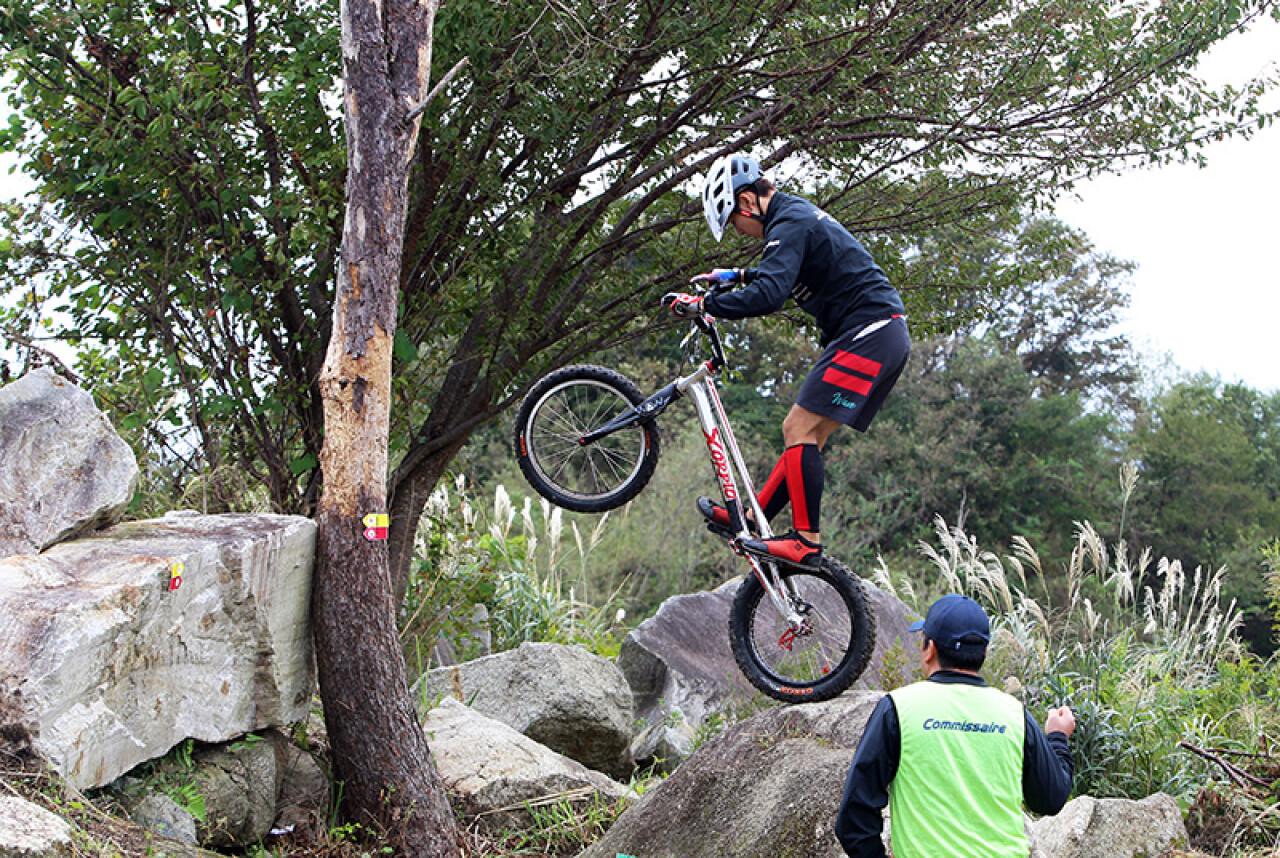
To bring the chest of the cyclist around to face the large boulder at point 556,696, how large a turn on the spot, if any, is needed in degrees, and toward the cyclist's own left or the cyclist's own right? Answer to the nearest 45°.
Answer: approximately 45° to the cyclist's own right

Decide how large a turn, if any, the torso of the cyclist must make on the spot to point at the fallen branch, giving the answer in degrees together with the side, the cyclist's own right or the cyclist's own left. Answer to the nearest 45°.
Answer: approximately 135° to the cyclist's own right

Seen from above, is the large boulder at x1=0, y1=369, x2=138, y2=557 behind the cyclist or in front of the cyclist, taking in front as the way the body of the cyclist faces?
in front

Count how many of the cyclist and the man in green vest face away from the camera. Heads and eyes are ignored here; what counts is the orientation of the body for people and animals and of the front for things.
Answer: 1

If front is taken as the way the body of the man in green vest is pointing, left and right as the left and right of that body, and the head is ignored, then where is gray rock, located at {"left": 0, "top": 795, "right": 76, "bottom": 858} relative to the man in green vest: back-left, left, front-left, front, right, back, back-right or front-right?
left

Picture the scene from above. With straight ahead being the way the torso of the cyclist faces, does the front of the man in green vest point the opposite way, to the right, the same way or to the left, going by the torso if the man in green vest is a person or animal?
to the right

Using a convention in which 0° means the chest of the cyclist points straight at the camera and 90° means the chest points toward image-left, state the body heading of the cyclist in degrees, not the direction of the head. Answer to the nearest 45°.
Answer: approximately 90°

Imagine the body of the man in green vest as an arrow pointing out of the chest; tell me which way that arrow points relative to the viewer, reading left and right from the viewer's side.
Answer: facing away from the viewer

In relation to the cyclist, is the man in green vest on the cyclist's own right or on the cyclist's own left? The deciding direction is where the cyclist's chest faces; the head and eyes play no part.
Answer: on the cyclist's own left

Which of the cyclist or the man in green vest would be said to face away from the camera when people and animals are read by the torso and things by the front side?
the man in green vest

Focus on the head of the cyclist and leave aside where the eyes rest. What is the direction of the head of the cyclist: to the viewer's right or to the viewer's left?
to the viewer's left
